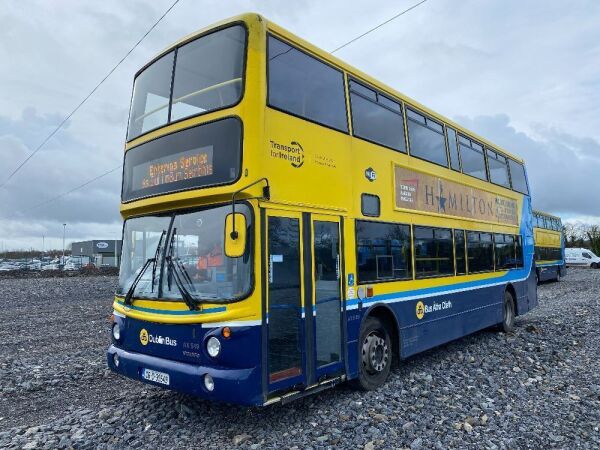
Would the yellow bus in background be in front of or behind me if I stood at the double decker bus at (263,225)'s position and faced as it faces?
behind

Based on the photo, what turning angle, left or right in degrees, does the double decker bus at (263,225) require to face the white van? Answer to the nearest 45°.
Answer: approximately 180°

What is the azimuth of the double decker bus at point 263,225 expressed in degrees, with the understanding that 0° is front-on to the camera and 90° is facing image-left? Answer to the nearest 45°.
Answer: approximately 45°
